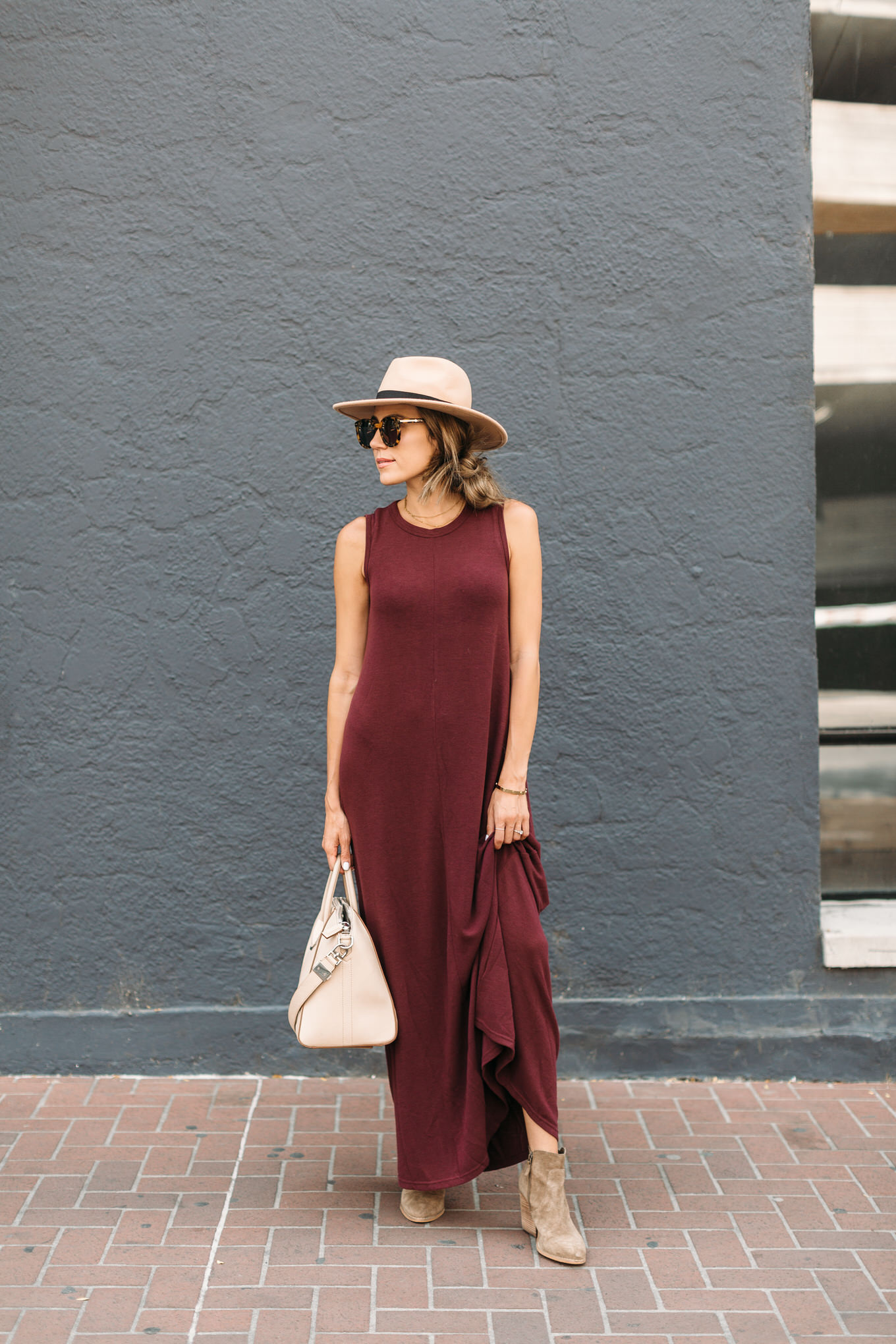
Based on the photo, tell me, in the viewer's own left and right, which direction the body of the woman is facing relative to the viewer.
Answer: facing the viewer

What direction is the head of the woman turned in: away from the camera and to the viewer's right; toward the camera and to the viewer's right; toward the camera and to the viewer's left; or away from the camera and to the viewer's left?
toward the camera and to the viewer's left
